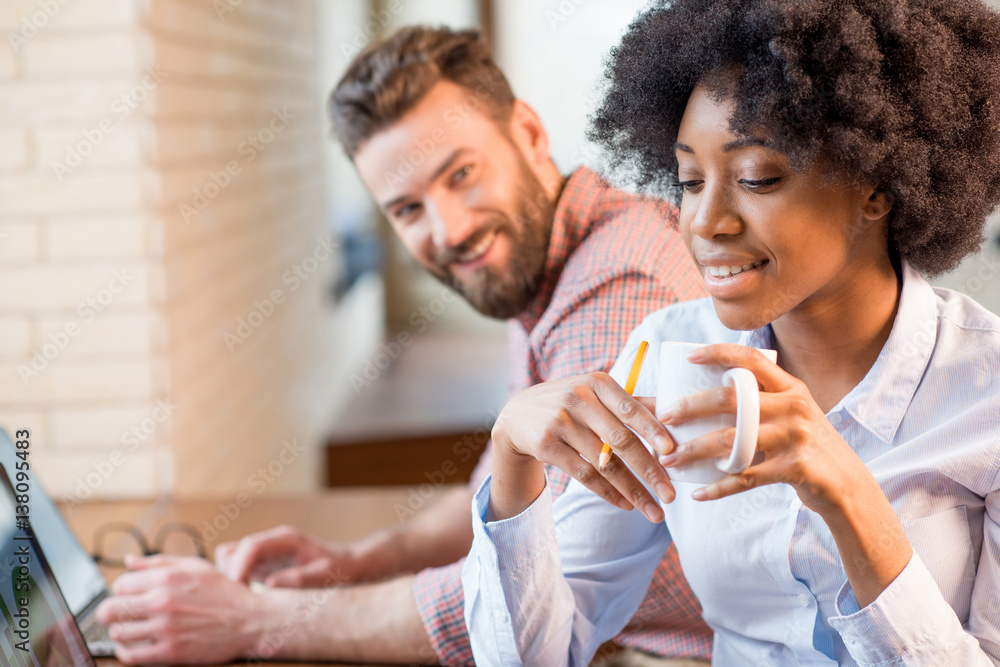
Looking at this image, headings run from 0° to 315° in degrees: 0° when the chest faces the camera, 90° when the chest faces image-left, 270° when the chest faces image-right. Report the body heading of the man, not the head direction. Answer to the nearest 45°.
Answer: approximately 90°

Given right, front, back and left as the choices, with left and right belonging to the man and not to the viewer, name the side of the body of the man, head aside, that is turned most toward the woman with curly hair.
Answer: left

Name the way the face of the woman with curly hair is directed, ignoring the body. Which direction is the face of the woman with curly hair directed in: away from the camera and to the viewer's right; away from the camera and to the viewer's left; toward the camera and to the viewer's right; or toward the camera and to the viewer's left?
toward the camera and to the viewer's left

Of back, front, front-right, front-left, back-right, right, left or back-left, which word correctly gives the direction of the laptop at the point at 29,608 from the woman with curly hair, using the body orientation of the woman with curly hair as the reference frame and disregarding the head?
front-right

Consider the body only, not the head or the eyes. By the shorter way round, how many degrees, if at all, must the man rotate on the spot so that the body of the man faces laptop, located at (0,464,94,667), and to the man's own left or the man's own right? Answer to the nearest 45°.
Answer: approximately 45° to the man's own left

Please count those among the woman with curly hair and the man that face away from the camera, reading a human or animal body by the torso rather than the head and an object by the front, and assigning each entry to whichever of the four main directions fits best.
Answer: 0

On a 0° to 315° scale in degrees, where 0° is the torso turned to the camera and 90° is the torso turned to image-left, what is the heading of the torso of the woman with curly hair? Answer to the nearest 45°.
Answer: approximately 45°

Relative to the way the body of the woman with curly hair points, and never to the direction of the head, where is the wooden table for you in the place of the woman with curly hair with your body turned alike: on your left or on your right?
on your right
